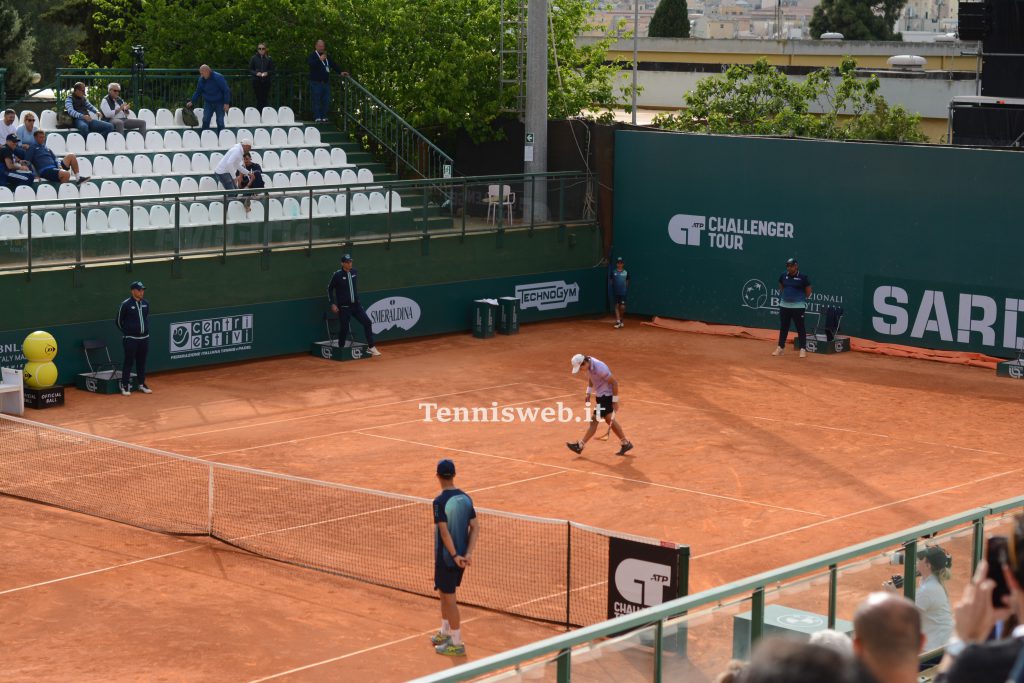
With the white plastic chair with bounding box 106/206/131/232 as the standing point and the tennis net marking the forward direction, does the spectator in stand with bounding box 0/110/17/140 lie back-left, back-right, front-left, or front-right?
back-right

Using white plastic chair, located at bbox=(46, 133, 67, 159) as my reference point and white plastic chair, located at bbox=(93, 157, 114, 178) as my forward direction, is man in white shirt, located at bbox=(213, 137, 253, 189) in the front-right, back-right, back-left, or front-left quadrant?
front-left

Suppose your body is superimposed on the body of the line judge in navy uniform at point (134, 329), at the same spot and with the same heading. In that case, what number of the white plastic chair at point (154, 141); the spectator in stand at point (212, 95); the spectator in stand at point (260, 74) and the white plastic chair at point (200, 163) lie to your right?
0

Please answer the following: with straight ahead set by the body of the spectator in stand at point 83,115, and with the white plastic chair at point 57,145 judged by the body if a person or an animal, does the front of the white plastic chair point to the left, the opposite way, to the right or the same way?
the same way

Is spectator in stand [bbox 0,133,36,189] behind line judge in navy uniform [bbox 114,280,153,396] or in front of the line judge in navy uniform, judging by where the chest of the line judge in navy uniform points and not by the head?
behind

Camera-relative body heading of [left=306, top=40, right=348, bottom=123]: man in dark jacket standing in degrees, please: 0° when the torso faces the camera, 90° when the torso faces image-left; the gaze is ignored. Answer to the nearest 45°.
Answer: approximately 0°

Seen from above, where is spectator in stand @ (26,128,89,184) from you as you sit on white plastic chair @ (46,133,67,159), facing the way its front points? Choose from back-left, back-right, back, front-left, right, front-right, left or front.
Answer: front-right

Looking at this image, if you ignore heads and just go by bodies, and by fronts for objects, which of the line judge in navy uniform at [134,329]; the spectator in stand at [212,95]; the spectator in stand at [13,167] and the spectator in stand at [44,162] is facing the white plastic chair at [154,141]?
the spectator in stand at [212,95]

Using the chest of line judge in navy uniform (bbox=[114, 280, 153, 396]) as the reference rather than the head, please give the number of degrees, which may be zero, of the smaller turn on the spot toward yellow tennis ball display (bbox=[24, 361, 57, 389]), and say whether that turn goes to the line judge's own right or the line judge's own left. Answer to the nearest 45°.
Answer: approximately 135° to the line judge's own right

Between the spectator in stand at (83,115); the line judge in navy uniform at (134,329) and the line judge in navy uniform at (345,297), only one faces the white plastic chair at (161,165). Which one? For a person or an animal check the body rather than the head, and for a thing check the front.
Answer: the spectator in stand

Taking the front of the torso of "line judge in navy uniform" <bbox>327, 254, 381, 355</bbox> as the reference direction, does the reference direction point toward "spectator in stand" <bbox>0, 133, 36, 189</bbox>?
no

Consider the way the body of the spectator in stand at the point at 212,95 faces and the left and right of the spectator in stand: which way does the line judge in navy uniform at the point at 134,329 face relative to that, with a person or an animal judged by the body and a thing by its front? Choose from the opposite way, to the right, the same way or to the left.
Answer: to the left

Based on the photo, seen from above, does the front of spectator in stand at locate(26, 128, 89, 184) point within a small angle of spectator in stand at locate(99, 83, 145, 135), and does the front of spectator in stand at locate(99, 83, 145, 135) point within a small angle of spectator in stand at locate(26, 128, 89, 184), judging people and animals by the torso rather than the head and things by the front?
no

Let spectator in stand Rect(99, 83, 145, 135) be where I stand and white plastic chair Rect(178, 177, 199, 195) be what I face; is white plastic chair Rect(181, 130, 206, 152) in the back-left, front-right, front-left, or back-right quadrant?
front-left

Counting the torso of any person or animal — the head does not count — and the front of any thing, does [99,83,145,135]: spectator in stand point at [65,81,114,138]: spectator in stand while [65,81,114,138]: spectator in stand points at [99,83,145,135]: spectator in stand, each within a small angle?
no

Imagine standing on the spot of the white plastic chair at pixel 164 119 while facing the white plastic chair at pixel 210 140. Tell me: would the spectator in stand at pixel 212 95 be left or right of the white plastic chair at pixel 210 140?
left

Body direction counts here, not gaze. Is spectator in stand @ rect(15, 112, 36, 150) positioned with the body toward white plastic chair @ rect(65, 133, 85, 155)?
no

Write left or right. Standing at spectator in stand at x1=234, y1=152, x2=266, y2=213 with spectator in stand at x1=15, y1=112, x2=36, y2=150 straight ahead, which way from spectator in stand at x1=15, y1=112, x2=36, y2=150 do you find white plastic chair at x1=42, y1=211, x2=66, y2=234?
left

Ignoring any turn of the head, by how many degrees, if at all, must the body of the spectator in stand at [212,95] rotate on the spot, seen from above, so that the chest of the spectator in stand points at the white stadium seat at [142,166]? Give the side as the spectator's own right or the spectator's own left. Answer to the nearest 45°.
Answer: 0° — they already face it

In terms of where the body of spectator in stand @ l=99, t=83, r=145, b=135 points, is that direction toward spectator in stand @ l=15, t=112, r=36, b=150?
no

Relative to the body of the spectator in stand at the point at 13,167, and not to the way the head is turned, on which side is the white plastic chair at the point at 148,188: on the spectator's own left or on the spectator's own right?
on the spectator's own left

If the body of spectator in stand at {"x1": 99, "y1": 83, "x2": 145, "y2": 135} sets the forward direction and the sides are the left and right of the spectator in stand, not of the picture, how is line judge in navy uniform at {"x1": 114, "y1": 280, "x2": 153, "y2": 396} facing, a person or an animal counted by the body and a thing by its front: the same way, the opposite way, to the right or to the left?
the same way

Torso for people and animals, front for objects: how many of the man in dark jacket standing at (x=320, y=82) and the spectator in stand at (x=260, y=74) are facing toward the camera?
2

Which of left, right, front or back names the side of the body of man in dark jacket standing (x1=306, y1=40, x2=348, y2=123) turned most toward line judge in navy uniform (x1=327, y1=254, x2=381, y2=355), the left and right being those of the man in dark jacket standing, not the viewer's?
front
